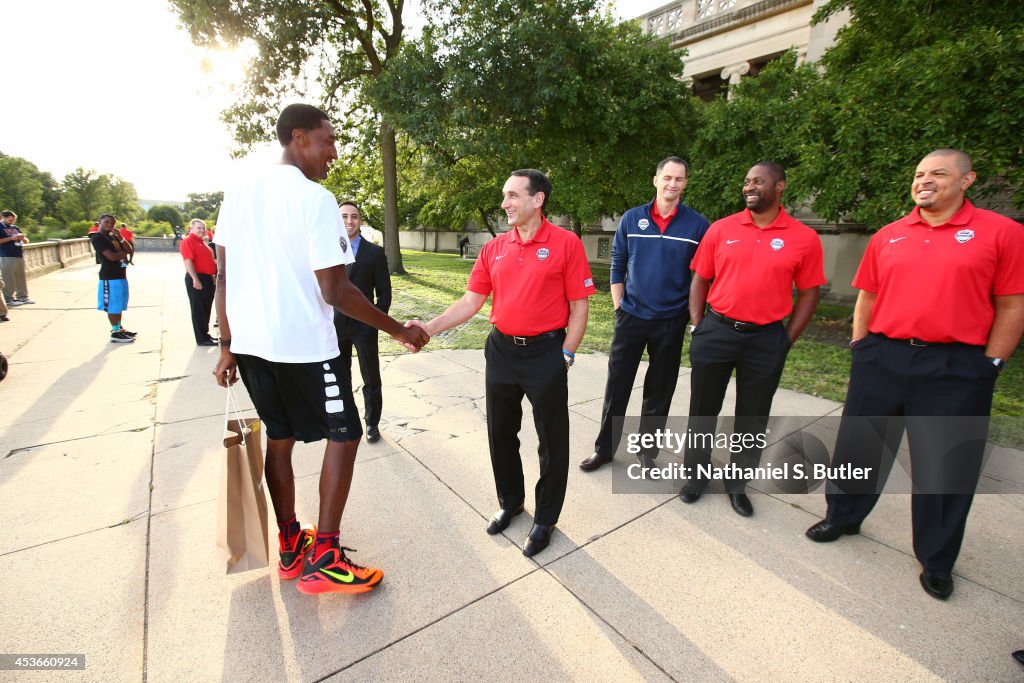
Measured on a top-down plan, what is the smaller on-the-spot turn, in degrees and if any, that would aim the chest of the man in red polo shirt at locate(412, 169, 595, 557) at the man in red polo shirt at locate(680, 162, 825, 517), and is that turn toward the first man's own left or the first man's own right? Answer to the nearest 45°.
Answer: approximately 135° to the first man's own left

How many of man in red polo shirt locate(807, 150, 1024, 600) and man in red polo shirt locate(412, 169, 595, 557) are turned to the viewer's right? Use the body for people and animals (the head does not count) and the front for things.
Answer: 0

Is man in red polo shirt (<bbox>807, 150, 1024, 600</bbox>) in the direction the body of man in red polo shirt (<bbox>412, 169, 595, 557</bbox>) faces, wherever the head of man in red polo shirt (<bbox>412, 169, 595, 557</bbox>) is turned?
no

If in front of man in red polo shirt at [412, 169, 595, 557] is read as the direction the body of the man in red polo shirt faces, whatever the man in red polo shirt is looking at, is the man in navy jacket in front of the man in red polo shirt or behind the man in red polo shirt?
behind

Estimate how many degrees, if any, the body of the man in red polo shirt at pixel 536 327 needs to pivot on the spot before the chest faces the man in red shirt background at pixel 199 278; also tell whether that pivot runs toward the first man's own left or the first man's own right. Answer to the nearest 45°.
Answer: approximately 90° to the first man's own right

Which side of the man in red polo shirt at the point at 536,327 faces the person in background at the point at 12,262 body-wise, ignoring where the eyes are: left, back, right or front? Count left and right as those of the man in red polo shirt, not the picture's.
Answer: right

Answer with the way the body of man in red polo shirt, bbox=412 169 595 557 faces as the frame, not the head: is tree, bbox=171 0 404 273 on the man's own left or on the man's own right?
on the man's own right

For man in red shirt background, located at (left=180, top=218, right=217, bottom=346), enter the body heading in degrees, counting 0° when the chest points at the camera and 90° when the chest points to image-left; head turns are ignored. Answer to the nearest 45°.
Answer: approximately 315°

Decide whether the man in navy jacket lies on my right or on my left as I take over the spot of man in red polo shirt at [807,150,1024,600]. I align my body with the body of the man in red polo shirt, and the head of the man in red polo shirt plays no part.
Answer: on my right

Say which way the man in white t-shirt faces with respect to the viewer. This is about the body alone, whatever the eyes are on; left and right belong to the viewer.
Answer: facing away from the viewer and to the right of the viewer

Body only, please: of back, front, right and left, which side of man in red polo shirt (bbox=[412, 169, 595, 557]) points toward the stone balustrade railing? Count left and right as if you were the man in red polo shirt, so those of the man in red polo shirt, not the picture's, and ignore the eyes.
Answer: right

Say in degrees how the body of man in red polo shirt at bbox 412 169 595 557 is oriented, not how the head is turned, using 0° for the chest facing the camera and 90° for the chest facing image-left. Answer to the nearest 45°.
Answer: approximately 45°

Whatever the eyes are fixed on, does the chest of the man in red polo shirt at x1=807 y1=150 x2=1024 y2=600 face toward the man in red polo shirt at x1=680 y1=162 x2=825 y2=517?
no

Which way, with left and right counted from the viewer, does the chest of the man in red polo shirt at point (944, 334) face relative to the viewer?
facing the viewer and to the left of the viewer

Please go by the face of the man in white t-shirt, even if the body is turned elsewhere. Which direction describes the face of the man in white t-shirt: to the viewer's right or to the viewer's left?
to the viewer's right
